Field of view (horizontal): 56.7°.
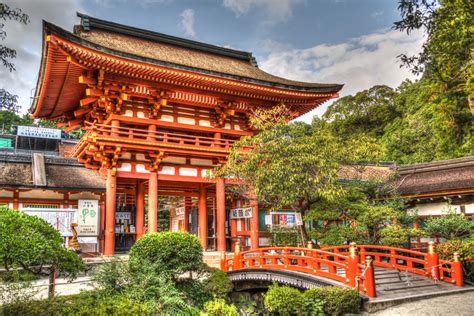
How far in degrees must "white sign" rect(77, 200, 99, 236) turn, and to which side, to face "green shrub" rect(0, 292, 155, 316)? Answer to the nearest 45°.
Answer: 0° — it already faces it

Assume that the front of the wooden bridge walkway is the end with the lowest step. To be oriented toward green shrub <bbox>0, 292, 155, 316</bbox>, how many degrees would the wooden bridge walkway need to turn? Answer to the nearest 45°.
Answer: approximately 90° to its right

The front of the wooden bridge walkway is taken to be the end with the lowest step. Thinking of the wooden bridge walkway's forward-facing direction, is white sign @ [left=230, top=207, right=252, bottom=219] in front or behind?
behind

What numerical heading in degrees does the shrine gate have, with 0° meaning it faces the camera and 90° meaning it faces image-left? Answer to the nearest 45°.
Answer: approximately 315°

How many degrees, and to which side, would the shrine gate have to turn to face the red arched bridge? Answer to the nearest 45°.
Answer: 0° — it already faces it

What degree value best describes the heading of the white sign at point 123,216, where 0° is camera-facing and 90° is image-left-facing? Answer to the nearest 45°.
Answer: approximately 0°

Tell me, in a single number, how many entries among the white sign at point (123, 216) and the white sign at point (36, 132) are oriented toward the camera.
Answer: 2

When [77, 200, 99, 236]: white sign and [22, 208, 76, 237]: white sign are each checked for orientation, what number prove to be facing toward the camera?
2

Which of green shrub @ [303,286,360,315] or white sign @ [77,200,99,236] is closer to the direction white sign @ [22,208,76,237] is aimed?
the green shrub
